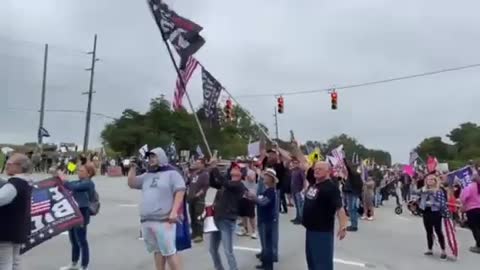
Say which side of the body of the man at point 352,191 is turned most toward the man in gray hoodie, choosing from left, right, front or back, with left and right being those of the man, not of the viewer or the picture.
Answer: left

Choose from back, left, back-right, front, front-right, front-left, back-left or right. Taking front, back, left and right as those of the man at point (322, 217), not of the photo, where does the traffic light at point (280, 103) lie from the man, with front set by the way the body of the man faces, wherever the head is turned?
back-right

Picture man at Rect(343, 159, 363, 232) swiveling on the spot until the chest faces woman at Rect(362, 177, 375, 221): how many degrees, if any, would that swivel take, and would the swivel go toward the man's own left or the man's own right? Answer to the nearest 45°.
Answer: approximately 90° to the man's own right

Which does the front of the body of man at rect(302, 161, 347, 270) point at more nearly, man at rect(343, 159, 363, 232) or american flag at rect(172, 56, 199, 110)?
the american flag

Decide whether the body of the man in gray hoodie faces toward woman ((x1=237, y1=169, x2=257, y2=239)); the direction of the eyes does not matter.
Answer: no
